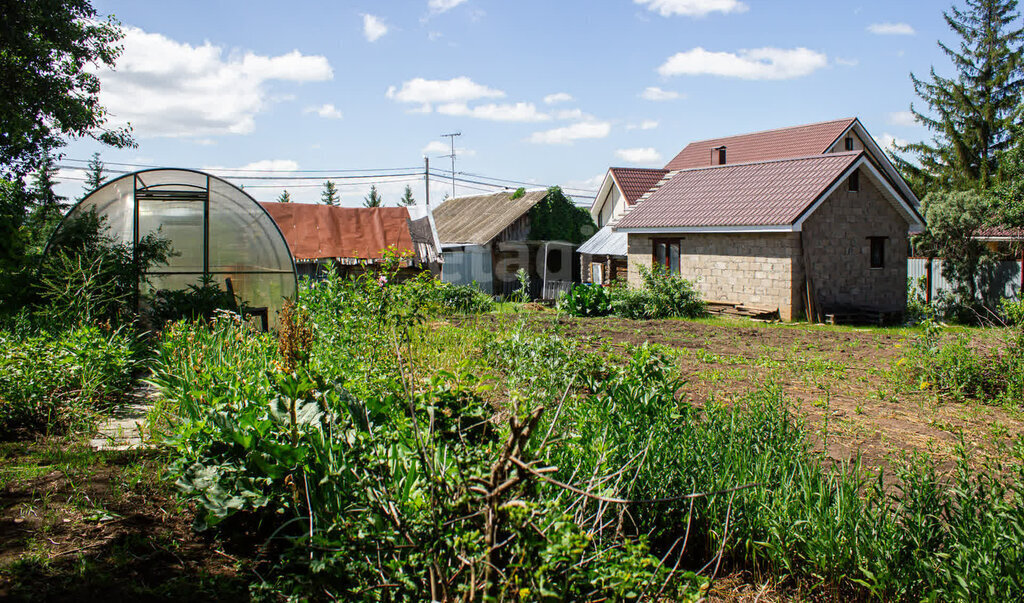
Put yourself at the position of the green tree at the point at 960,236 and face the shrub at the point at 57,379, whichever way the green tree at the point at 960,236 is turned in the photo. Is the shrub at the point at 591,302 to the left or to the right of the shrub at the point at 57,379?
right

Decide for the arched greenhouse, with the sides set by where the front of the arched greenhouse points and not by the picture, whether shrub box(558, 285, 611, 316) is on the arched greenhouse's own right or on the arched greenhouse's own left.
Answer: on the arched greenhouse's own left

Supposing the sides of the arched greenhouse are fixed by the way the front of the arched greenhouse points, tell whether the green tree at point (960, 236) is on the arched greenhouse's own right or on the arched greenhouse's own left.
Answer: on the arched greenhouse's own left

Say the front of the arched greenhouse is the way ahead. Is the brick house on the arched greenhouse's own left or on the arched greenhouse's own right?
on the arched greenhouse's own left

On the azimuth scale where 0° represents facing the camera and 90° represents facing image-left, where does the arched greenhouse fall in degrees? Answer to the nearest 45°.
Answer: approximately 0°

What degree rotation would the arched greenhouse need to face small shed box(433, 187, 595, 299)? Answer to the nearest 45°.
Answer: approximately 135° to its left
